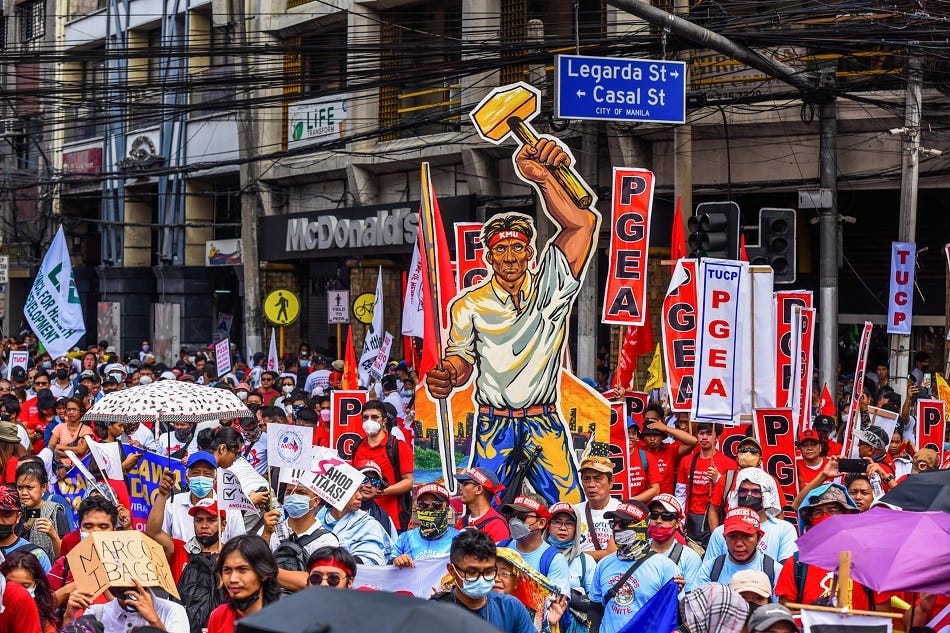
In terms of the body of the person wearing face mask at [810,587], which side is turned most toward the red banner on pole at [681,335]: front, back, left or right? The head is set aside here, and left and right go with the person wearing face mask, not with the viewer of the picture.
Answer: back

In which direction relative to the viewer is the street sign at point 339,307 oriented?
toward the camera

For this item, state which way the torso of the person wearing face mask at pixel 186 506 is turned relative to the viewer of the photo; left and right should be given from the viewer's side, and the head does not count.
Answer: facing the viewer

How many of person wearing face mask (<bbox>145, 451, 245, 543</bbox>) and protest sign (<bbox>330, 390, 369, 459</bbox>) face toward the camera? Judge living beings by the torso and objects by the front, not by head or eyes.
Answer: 2

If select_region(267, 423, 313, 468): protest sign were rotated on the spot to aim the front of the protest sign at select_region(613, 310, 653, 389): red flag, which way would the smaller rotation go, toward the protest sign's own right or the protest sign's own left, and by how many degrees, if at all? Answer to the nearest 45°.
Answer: approximately 135° to the protest sign's own left

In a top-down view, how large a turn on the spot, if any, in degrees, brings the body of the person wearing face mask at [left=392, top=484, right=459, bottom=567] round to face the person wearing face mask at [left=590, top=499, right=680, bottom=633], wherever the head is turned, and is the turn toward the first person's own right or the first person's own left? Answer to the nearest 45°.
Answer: approximately 45° to the first person's own left

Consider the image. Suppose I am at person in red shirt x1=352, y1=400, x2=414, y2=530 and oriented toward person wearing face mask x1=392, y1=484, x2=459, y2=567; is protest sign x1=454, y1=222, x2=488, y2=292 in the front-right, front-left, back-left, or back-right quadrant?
back-left

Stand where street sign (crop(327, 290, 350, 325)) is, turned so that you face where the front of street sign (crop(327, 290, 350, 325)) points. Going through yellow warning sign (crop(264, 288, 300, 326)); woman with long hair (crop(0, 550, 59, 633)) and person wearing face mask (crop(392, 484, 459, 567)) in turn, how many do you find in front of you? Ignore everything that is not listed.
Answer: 2

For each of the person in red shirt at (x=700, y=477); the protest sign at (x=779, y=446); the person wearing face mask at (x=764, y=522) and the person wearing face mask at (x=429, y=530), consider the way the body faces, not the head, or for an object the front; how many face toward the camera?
4

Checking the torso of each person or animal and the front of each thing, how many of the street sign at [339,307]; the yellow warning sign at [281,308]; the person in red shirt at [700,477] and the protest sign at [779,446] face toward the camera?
4

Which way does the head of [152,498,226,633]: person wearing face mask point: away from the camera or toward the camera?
toward the camera

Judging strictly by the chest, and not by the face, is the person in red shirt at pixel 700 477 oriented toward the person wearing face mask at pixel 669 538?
yes

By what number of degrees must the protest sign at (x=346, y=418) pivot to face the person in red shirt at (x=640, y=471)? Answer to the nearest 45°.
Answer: approximately 90° to its left

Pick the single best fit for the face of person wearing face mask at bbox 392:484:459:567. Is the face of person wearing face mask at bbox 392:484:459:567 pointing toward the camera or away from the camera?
toward the camera

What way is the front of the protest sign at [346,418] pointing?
toward the camera
